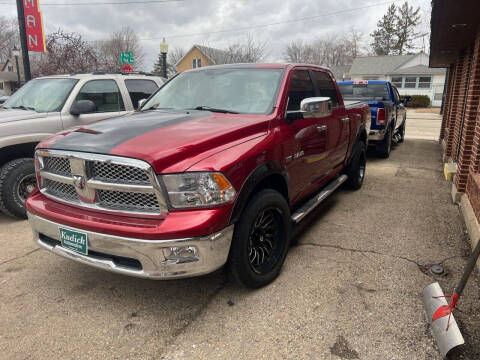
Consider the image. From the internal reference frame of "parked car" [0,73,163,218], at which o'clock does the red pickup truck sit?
The red pickup truck is roughly at 10 o'clock from the parked car.

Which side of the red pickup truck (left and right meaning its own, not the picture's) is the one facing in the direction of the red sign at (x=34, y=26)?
right

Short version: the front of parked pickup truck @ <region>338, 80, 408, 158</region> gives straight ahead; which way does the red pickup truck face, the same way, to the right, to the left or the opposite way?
the opposite way

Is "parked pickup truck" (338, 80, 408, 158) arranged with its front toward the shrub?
yes

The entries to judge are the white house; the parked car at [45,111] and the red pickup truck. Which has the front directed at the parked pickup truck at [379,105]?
the white house

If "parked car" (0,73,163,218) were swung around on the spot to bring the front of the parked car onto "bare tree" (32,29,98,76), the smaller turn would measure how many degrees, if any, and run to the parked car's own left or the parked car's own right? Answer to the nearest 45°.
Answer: approximately 135° to the parked car's own right

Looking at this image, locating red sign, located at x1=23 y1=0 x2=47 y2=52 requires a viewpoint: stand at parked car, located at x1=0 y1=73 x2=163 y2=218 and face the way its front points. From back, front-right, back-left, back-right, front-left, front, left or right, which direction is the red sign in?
back-right

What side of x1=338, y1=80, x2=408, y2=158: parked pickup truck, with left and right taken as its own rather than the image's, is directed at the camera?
back

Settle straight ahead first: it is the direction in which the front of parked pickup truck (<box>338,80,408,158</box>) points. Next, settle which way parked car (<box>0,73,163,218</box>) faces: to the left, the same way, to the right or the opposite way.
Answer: the opposite way

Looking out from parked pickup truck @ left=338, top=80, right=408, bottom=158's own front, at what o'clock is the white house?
The white house is roughly at 12 o'clock from the parked pickup truck.

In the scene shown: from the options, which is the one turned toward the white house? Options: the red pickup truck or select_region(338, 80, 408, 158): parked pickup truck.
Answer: the parked pickup truck

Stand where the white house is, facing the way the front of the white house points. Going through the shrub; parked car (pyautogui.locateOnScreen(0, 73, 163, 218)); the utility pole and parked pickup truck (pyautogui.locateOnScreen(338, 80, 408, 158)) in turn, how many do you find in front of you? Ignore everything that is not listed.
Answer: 4

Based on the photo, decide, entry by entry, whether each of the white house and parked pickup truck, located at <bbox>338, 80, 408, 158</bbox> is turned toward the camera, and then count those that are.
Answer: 1

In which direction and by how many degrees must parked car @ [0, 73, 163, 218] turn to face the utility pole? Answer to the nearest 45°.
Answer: approximately 135° to its right
